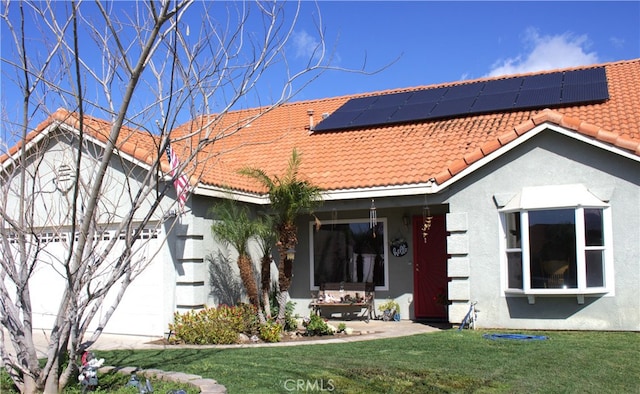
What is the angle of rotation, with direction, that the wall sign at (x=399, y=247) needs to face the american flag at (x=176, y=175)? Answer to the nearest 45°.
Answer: approximately 45° to its right

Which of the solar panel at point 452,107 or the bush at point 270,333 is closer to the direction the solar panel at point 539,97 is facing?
the bush

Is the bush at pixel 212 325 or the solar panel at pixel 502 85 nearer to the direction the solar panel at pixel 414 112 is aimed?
the bush

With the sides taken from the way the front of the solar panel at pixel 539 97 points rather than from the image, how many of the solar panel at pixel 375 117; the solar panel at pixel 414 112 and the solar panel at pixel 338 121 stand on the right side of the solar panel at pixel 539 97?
3

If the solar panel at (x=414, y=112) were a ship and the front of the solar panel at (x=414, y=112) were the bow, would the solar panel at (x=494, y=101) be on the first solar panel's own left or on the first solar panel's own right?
on the first solar panel's own left

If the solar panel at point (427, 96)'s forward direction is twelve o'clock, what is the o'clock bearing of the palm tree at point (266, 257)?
The palm tree is roughly at 1 o'clock from the solar panel.
